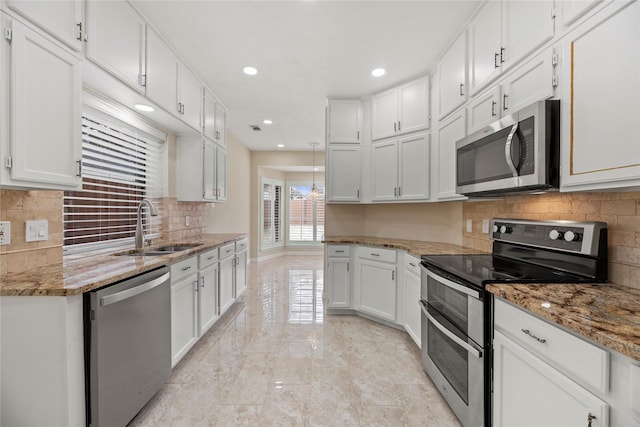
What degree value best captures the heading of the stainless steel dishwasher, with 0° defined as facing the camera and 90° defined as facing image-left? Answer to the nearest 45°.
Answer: approximately 315°

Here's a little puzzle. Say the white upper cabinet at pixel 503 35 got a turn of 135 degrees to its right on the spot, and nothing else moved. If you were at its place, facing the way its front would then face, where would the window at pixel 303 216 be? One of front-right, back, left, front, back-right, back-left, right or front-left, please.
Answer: front-left

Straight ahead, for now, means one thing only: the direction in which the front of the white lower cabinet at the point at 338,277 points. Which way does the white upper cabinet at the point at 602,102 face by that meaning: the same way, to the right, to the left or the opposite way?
to the right

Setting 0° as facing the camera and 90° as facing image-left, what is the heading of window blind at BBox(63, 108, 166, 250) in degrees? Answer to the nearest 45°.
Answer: approximately 315°

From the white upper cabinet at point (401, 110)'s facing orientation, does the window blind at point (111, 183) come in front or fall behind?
in front

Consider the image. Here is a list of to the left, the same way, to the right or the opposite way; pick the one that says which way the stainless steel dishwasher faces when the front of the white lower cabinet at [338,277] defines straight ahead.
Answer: to the left

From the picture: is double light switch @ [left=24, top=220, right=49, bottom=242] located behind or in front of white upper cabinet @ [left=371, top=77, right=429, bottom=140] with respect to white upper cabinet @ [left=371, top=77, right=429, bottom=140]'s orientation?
in front

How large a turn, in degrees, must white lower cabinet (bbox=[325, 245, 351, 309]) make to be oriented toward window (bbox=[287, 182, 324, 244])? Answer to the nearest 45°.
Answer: approximately 180°

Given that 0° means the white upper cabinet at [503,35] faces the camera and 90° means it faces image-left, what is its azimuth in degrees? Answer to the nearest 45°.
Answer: approximately 45°

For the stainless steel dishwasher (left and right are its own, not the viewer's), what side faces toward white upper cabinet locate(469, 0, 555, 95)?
front

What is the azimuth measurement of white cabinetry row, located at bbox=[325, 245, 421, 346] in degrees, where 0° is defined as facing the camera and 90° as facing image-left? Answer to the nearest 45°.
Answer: approximately 45°
